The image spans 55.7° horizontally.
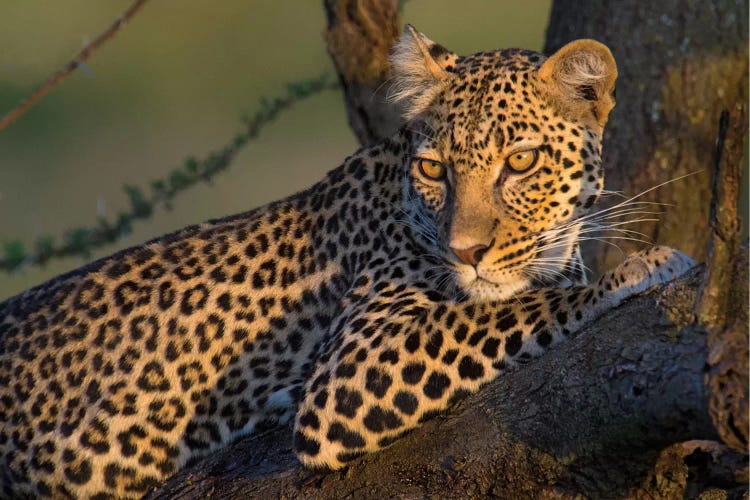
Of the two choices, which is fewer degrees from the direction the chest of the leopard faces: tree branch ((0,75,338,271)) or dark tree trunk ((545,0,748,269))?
the dark tree trunk

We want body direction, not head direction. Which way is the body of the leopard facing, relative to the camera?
to the viewer's right

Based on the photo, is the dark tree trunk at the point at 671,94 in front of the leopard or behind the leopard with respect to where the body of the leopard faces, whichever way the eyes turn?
in front

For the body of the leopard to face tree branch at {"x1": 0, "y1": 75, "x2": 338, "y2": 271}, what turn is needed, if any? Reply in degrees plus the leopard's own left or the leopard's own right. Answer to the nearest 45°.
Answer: approximately 135° to the leopard's own left
